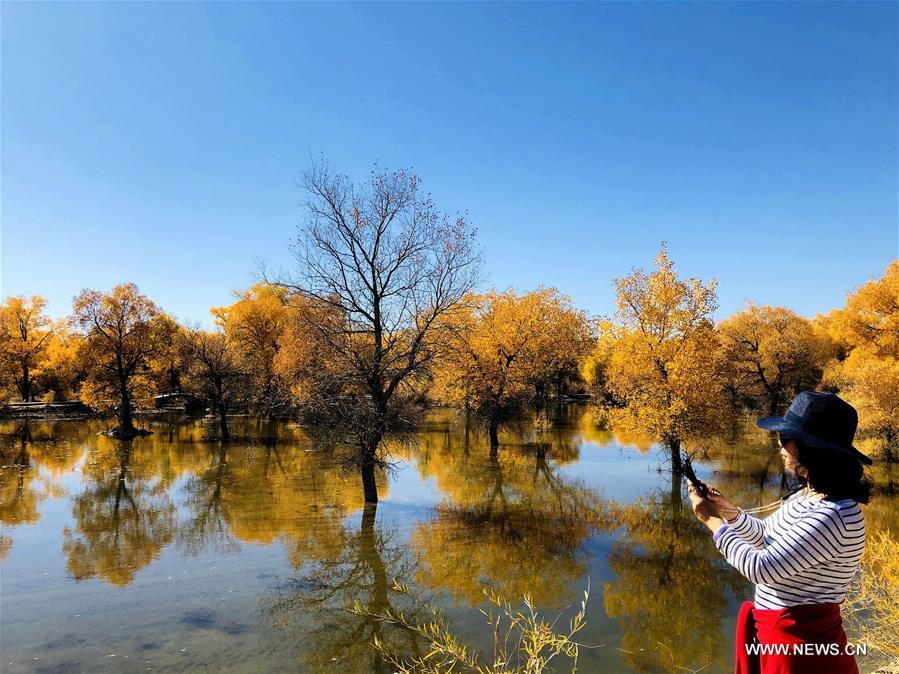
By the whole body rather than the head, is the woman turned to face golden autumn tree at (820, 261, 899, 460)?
no

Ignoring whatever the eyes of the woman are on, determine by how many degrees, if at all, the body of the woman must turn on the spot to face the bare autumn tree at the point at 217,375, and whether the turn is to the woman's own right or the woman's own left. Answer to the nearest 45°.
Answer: approximately 45° to the woman's own right

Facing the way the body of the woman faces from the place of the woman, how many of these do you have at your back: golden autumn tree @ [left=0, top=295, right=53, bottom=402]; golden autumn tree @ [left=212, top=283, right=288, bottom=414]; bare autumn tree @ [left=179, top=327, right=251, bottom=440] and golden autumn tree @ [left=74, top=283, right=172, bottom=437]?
0

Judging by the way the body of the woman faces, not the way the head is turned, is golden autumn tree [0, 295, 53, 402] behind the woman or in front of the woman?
in front

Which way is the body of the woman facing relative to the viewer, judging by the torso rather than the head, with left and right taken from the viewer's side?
facing to the left of the viewer

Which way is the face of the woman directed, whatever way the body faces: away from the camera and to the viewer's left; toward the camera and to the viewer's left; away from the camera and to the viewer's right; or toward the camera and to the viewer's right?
away from the camera and to the viewer's left

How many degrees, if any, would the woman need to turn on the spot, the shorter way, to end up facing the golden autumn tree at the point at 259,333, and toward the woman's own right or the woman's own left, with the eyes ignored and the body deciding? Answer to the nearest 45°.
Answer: approximately 45° to the woman's own right

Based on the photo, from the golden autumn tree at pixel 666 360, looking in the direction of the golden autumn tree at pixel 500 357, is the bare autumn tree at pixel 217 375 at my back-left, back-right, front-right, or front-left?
front-left

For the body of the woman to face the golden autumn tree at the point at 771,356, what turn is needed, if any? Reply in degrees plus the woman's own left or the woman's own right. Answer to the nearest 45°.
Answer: approximately 90° to the woman's own right
